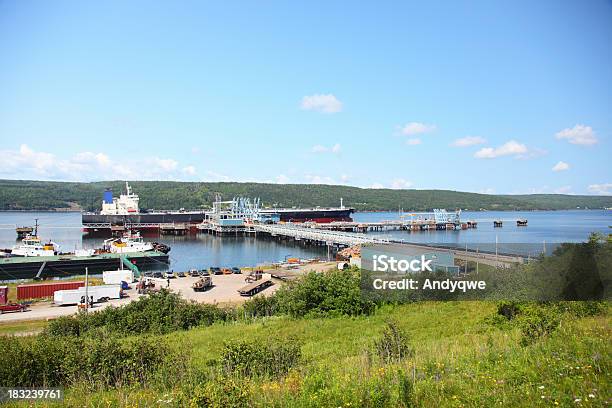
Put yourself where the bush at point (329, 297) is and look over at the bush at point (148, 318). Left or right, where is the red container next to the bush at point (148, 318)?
right

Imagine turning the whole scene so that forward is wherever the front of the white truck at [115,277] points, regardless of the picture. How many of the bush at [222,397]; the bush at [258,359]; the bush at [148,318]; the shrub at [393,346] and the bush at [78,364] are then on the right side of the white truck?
5

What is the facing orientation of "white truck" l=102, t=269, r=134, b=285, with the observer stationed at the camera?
facing to the right of the viewer

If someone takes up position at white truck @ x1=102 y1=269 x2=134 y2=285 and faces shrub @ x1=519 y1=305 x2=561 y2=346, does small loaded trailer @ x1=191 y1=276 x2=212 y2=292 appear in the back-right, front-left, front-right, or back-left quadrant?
front-left

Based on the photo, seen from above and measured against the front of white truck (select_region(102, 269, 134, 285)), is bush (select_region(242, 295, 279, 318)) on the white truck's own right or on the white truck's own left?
on the white truck's own right

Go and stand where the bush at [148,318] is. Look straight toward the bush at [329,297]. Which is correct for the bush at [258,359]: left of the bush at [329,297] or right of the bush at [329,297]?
right

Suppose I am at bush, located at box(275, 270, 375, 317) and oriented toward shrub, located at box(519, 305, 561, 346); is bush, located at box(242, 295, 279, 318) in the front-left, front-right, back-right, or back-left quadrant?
back-right

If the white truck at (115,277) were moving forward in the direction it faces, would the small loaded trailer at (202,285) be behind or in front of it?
in front

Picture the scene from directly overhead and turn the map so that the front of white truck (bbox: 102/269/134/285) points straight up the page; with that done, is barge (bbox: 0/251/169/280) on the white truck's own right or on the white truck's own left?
on the white truck's own left

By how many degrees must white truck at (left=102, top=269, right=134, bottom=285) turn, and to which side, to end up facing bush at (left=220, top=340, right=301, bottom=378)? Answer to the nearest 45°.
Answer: approximately 90° to its right

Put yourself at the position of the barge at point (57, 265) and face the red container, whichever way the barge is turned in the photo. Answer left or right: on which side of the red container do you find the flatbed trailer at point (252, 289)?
left
